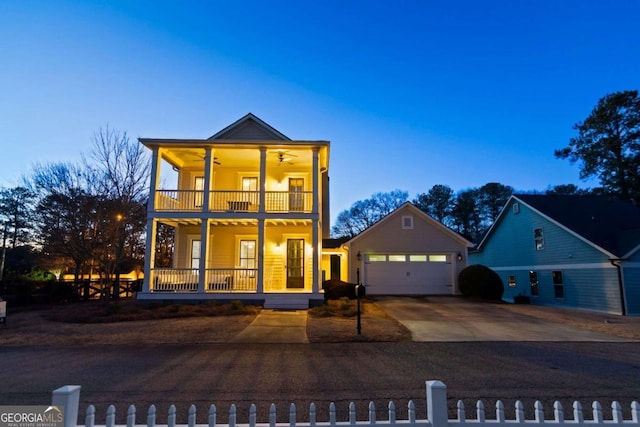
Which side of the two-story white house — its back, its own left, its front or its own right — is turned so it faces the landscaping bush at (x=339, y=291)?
left

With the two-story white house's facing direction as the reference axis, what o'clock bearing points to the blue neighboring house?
The blue neighboring house is roughly at 9 o'clock from the two-story white house.

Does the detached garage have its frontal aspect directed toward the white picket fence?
yes

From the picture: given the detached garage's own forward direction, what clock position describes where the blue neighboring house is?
The blue neighboring house is roughly at 9 o'clock from the detached garage.

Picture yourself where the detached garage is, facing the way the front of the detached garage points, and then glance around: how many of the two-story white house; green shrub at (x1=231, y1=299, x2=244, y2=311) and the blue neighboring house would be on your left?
1

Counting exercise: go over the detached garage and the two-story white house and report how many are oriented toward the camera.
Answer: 2

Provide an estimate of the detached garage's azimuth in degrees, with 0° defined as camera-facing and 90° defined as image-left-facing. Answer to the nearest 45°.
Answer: approximately 0°

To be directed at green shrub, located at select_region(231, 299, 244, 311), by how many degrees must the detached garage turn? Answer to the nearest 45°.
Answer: approximately 45° to its right

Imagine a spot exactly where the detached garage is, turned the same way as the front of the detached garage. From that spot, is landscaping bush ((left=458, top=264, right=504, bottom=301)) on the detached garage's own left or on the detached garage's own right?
on the detached garage's own left

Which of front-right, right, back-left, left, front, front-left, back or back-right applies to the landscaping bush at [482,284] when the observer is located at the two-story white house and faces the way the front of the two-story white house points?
left

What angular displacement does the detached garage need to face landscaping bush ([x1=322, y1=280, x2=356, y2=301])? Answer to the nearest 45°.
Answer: approximately 45° to its right
